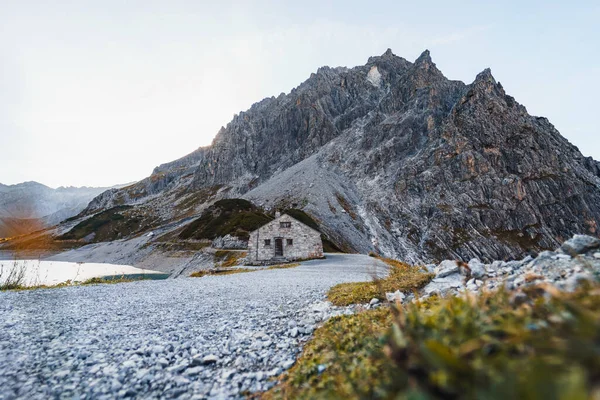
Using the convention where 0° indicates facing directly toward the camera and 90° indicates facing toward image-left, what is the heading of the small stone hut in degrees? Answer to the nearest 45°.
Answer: approximately 0°

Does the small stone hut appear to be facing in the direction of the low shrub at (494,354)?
yes

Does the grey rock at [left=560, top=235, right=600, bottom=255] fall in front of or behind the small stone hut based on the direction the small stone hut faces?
in front

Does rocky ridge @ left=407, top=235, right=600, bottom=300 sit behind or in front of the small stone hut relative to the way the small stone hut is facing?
in front
